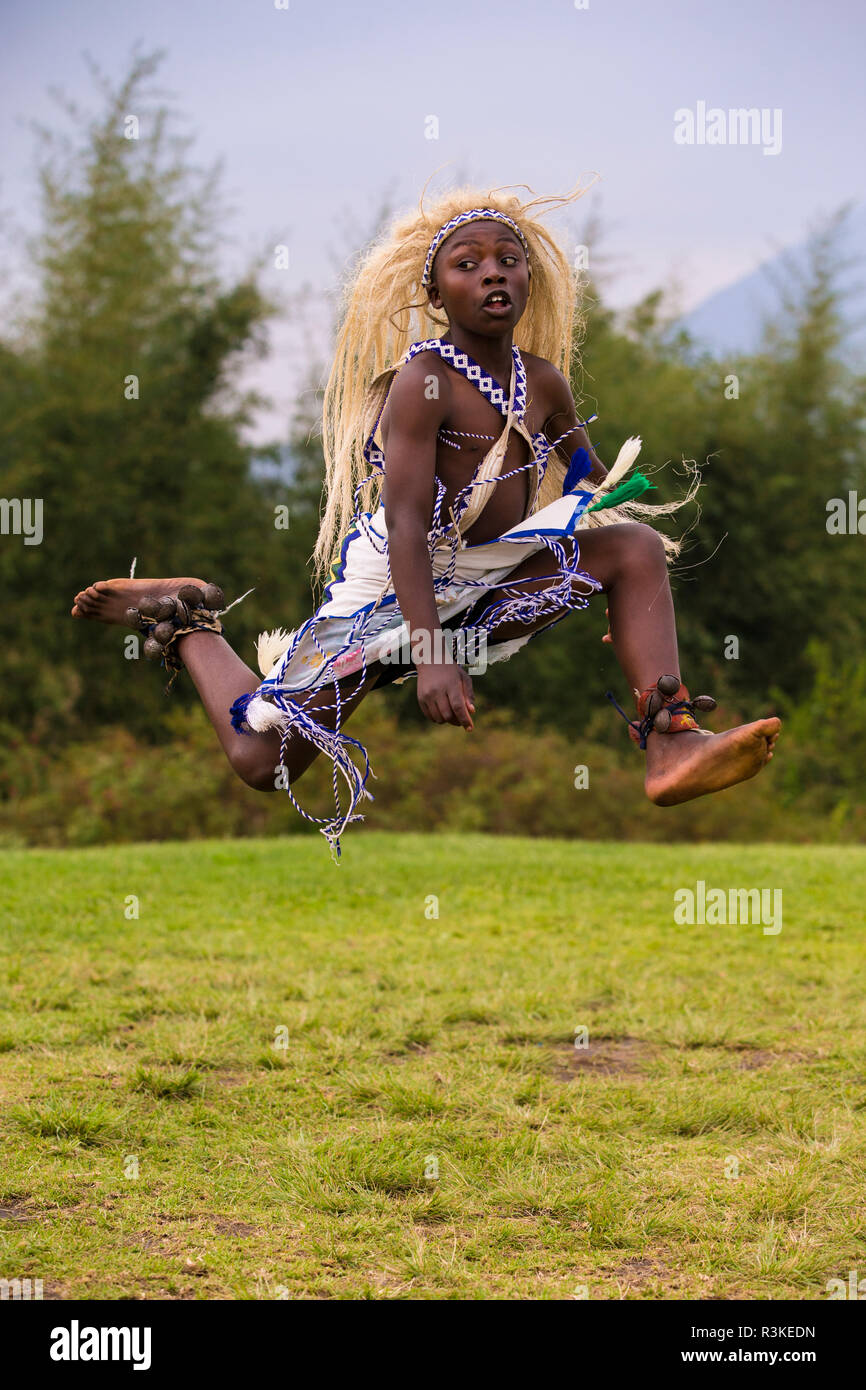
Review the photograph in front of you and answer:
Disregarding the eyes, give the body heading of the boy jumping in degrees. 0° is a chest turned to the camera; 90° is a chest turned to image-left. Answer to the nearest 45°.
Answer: approximately 315°
